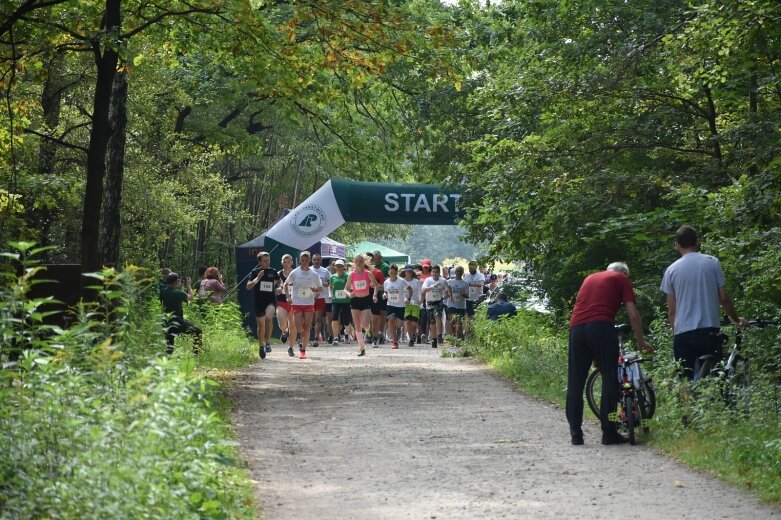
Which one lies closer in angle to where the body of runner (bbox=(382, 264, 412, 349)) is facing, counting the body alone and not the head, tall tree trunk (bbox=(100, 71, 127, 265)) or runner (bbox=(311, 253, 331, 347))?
the tall tree trunk

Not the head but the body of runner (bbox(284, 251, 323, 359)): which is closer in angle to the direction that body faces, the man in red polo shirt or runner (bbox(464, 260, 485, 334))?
the man in red polo shirt

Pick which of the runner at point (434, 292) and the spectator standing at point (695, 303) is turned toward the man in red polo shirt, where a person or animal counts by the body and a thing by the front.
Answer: the runner

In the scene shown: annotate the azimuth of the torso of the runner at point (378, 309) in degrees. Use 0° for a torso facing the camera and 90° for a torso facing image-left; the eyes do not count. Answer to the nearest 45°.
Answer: approximately 0°

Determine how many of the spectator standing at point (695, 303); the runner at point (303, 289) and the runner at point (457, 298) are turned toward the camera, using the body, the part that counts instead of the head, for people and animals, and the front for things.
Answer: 2

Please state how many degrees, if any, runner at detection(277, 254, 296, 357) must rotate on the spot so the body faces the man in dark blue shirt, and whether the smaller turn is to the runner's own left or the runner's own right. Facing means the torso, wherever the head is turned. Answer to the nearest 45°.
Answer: approximately 90° to the runner's own left
